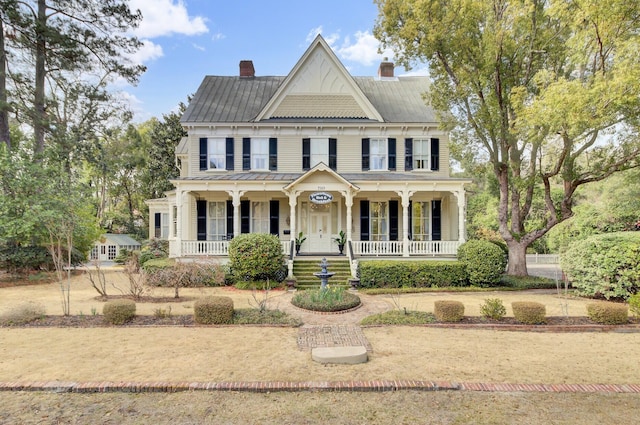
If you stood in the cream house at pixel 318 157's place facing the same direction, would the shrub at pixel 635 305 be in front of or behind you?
in front

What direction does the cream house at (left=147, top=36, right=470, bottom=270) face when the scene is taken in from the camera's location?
facing the viewer

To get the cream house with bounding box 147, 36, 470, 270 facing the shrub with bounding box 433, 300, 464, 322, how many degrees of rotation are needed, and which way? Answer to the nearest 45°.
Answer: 0° — it already faces it

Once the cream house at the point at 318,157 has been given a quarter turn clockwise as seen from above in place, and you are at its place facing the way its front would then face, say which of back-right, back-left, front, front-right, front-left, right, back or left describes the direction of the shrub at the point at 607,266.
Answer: back-left

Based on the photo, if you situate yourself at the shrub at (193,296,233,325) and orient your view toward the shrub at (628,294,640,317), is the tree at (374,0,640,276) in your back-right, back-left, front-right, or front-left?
front-left

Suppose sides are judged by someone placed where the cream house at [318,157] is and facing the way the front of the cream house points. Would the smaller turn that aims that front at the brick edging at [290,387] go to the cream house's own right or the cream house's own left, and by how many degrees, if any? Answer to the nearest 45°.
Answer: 0° — it already faces it

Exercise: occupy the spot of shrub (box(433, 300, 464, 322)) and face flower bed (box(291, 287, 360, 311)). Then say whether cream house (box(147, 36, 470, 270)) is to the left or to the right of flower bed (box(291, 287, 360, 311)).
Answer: right

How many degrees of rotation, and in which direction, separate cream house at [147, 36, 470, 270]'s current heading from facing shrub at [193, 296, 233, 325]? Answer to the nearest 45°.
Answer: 0° — it already faces it

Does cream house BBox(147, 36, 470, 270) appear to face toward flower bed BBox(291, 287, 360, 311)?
yes
